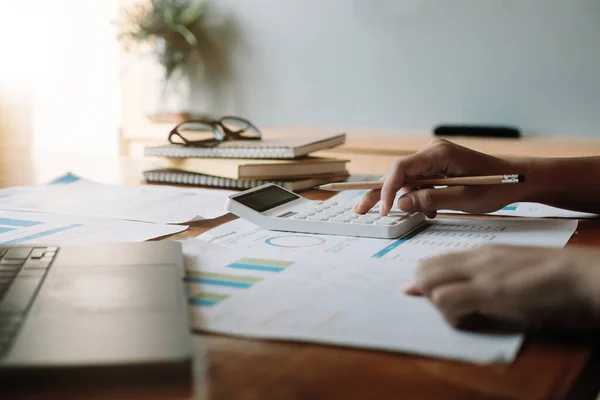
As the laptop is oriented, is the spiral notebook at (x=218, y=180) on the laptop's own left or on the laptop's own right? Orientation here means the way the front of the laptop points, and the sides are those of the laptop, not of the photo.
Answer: on the laptop's own left

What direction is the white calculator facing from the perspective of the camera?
to the viewer's right

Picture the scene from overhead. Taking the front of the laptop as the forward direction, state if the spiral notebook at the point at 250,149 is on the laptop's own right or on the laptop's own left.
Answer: on the laptop's own left

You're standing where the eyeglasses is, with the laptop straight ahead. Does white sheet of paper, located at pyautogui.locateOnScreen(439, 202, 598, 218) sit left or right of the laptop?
left
